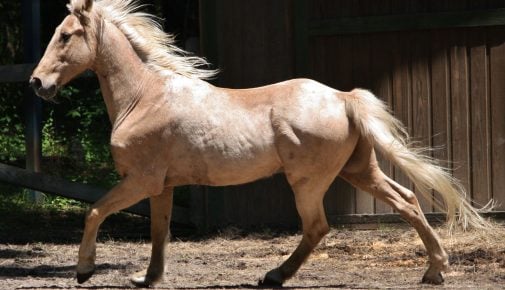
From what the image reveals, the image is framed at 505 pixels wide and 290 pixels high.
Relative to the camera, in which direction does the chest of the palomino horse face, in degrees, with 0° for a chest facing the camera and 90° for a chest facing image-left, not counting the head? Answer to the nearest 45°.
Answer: approximately 90°
